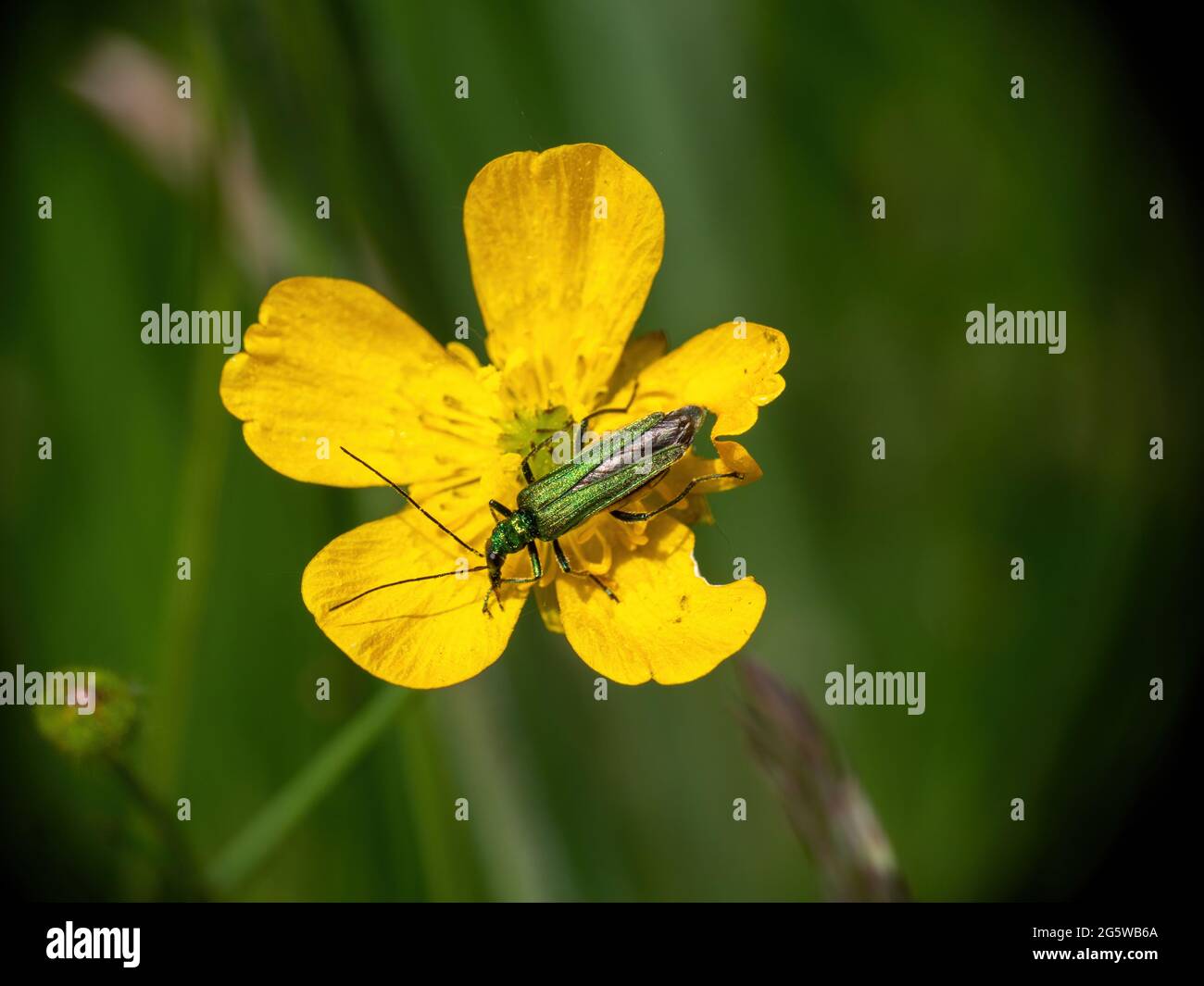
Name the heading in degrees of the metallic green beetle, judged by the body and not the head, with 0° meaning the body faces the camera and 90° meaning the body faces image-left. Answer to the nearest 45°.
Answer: approximately 45°
